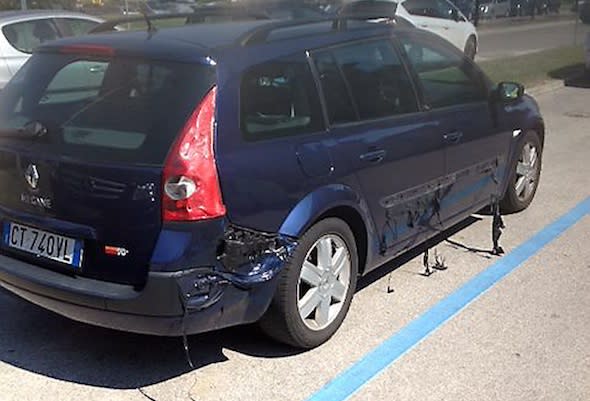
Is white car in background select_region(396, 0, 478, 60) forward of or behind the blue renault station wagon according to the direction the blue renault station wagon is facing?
forward

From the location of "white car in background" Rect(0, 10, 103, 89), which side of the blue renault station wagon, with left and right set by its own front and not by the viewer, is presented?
left

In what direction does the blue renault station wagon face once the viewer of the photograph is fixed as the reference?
facing away from the viewer and to the right of the viewer

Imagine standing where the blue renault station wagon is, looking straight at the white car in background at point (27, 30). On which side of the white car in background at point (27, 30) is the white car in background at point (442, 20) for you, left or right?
right
